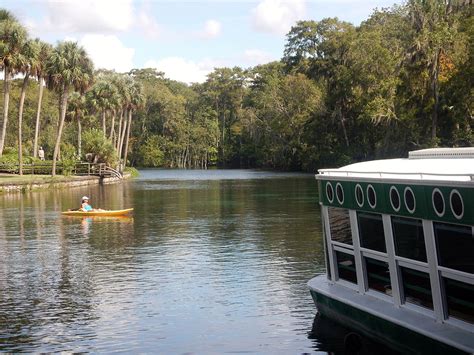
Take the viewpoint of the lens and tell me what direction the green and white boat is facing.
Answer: facing away from the viewer and to the left of the viewer

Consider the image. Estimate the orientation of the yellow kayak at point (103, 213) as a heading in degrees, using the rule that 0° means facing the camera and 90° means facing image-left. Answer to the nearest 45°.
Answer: approximately 270°

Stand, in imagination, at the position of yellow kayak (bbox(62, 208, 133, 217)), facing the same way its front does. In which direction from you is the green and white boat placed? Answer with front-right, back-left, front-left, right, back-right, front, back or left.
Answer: right

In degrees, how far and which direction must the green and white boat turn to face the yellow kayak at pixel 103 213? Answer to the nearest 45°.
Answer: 0° — it already faces it
